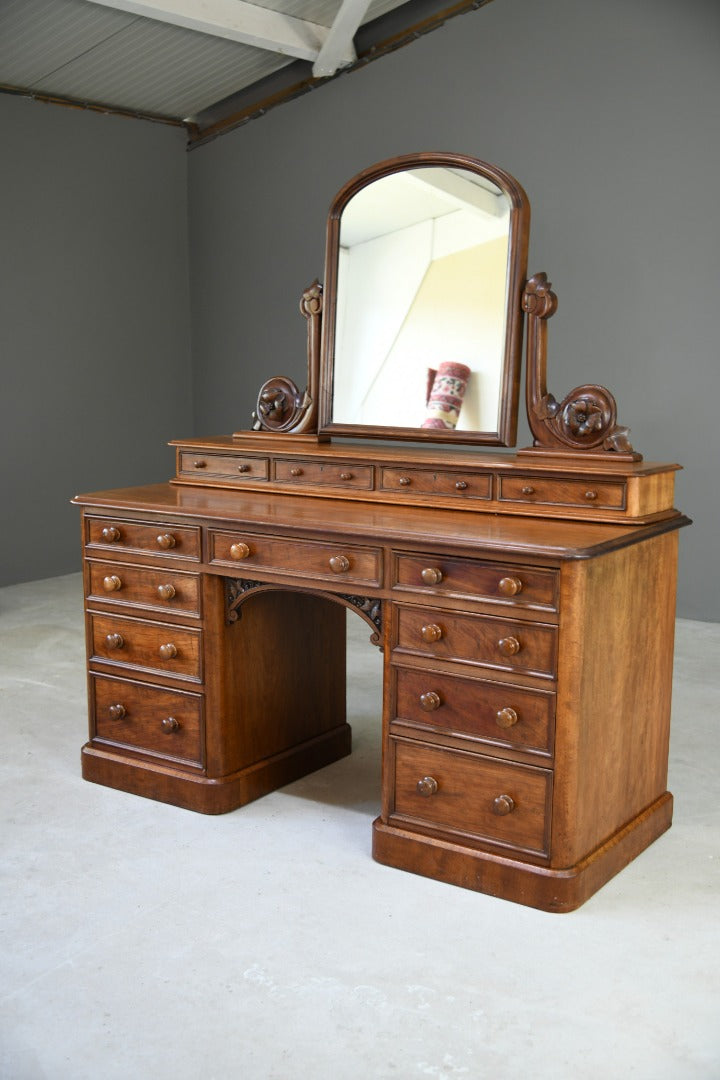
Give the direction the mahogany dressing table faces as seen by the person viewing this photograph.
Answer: facing the viewer and to the left of the viewer
